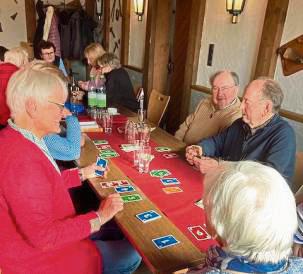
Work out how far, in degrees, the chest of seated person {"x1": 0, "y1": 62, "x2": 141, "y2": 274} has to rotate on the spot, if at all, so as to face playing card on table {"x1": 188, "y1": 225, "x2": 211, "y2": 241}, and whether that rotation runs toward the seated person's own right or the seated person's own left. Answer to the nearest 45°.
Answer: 0° — they already face it

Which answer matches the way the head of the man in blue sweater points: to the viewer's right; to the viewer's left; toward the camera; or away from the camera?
to the viewer's left

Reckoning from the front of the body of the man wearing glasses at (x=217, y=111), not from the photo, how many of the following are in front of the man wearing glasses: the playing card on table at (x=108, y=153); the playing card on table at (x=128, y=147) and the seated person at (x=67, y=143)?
3

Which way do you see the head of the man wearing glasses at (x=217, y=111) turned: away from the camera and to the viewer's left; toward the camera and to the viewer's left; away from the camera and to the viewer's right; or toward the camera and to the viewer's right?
toward the camera and to the viewer's left

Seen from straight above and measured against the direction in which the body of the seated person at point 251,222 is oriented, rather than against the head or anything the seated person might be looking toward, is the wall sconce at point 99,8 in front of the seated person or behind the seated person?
in front

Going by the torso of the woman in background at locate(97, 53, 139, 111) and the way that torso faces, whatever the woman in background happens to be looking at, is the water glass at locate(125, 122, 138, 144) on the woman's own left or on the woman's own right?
on the woman's own left

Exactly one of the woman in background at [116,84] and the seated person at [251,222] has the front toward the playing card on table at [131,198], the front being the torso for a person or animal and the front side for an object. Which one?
the seated person

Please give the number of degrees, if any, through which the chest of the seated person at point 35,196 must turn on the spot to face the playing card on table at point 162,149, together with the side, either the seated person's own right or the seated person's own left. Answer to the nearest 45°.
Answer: approximately 45° to the seated person's own left

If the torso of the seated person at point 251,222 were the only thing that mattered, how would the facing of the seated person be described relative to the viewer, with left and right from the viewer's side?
facing away from the viewer and to the left of the viewer

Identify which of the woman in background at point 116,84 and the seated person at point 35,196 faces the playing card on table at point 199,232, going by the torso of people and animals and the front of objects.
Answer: the seated person

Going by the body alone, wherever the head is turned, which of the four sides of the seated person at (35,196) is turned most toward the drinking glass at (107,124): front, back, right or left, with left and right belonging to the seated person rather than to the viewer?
left

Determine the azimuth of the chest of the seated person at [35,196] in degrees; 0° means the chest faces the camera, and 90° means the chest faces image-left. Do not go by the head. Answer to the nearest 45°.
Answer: approximately 270°
